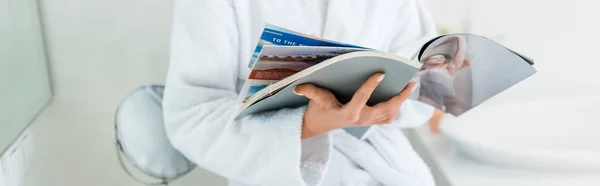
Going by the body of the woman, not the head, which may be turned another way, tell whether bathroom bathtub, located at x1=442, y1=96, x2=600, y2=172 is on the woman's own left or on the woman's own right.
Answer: on the woman's own left

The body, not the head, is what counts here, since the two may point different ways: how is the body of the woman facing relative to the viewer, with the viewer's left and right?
facing the viewer and to the right of the viewer
